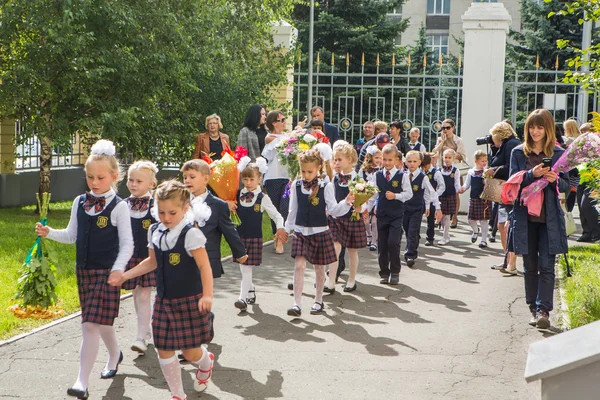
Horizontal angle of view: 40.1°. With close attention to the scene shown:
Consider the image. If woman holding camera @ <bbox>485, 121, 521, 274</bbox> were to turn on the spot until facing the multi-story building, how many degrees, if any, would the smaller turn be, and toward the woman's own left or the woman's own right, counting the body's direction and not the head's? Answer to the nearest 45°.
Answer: approximately 90° to the woman's own right

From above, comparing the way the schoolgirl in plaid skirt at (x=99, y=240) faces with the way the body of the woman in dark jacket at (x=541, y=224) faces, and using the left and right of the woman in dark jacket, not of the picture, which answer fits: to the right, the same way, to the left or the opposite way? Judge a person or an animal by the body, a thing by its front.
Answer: the same way

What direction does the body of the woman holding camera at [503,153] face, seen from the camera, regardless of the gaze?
to the viewer's left

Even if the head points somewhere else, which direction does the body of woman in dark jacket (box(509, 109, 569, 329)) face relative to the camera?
toward the camera

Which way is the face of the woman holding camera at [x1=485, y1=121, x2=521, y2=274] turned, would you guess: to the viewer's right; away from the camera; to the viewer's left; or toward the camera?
to the viewer's left

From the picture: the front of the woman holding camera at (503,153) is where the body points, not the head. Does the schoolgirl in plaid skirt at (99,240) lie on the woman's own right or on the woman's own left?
on the woman's own left

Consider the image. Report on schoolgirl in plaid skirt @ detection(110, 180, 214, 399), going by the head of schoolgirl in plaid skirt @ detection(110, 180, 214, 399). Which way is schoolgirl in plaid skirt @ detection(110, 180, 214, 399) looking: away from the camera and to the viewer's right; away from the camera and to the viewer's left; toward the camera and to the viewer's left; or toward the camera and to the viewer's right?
toward the camera and to the viewer's left

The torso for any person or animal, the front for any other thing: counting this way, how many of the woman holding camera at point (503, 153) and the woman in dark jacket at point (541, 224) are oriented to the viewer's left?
1

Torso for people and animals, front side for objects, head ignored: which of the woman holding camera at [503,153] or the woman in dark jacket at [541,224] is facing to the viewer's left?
the woman holding camera

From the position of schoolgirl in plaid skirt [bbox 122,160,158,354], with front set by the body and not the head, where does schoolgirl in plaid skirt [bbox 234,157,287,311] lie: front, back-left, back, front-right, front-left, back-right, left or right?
back

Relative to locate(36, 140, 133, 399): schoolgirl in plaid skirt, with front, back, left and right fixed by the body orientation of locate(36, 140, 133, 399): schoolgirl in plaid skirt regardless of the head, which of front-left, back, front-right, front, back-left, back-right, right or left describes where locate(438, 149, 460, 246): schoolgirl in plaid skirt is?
back

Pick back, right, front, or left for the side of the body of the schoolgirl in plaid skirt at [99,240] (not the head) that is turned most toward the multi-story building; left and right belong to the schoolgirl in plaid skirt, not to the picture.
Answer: back

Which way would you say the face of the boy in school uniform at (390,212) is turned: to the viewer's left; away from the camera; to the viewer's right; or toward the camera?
toward the camera

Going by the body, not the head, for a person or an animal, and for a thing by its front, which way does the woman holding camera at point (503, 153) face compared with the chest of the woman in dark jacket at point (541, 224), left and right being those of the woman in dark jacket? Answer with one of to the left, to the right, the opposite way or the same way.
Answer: to the right

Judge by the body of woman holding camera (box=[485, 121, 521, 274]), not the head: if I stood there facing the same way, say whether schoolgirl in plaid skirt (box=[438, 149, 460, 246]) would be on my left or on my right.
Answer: on my right

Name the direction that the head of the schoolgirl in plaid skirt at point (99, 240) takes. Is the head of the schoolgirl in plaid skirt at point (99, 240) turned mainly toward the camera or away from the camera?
toward the camera

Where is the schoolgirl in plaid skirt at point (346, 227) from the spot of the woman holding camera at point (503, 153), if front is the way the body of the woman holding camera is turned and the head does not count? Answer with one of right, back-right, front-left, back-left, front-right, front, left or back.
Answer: front-left

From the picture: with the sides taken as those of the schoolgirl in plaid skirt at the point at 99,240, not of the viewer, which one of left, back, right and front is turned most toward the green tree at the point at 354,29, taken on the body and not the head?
back

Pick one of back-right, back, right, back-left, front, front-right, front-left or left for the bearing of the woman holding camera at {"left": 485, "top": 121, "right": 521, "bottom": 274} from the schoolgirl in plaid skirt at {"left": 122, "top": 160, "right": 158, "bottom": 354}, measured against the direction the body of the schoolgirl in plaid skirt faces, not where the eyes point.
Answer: back

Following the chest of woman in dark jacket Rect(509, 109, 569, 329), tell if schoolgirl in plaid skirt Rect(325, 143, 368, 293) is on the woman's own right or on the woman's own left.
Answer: on the woman's own right
